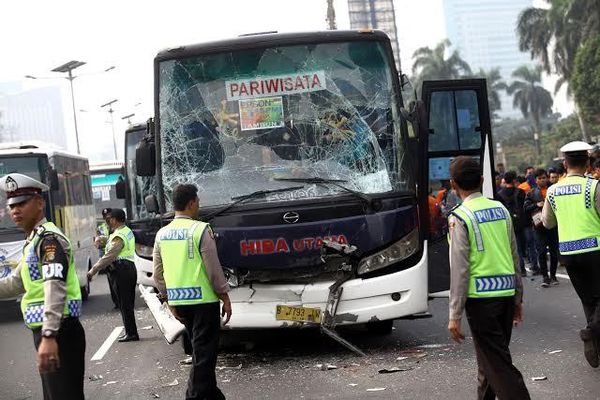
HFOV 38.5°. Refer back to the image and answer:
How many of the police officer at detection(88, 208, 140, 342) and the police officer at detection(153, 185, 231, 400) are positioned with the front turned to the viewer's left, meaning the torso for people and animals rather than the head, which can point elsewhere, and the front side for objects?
1

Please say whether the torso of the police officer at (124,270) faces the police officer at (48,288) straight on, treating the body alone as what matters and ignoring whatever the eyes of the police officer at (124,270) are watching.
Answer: no

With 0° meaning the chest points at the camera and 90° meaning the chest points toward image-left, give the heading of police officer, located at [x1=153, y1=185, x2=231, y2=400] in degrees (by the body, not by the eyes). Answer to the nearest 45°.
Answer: approximately 225°

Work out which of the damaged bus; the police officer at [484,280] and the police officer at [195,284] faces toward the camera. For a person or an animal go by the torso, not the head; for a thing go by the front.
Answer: the damaged bus

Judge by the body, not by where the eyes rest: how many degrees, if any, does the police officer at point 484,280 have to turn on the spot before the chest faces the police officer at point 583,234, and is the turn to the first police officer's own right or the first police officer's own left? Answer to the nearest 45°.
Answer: approximately 45° to the first police officer's own right

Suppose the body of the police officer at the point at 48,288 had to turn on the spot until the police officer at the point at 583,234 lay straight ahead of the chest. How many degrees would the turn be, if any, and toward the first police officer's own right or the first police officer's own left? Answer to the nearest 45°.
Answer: approximately 135° to the first police officer's own left

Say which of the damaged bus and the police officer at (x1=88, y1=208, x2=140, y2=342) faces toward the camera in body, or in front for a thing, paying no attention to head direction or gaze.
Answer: the damaged bus

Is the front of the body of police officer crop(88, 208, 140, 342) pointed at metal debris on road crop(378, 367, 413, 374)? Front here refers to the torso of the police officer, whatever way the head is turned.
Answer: no

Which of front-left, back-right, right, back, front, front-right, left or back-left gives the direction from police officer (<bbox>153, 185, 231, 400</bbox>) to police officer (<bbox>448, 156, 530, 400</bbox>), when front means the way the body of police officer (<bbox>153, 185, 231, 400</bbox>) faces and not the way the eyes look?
right

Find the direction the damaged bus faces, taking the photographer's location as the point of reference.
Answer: facing the viewer

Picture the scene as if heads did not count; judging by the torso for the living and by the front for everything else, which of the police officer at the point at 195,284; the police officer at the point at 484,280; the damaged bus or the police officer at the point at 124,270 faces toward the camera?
the damaged bus
